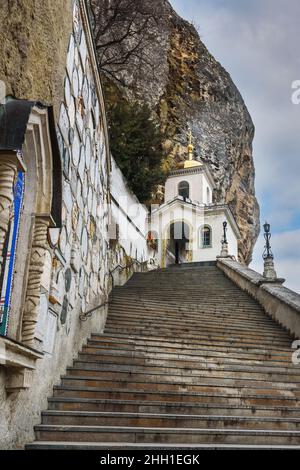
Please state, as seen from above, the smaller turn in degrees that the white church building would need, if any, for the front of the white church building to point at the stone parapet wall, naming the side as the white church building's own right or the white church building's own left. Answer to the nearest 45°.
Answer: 0° — it already faces it

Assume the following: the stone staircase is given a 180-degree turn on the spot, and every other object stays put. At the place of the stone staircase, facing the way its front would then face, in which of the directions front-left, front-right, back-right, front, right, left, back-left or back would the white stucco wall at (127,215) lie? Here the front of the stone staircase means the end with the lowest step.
front

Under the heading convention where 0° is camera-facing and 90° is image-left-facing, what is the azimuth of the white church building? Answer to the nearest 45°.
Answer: approximately 0°

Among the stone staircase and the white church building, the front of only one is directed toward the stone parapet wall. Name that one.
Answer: the white church building

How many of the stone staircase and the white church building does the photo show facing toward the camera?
2

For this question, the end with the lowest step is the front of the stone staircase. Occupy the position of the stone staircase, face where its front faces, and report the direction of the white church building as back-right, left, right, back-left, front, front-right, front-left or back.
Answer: back

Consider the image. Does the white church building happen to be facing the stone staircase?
yes
